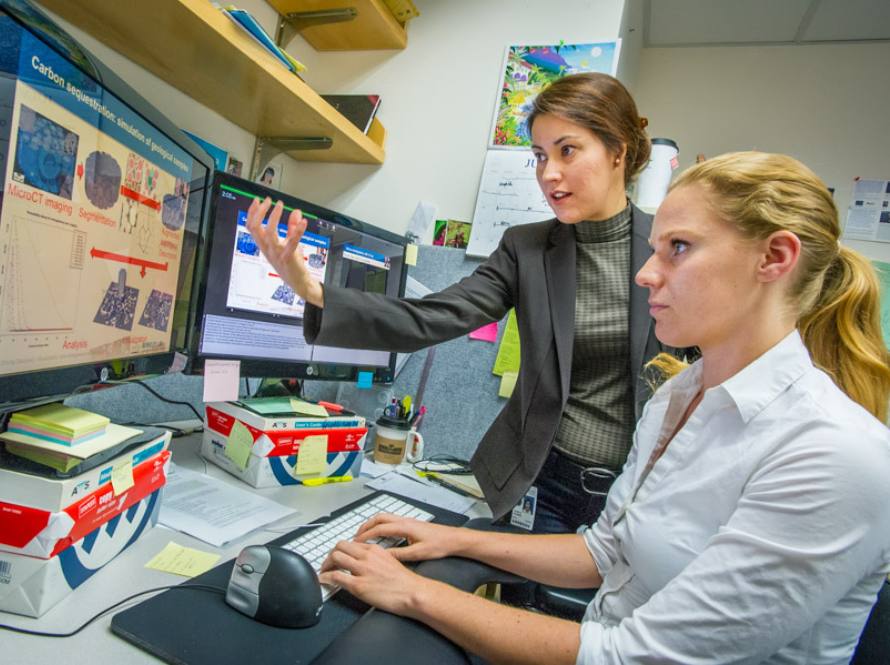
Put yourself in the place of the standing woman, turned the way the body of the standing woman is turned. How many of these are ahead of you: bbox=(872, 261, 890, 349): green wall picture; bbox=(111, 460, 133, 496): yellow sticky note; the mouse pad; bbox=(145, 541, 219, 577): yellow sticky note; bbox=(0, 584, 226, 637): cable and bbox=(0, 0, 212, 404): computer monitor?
5

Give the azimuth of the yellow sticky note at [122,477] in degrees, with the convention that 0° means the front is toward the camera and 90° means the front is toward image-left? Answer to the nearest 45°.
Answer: approximately 315°

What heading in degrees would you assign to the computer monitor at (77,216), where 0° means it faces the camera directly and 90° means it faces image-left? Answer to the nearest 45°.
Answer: approximately 315°

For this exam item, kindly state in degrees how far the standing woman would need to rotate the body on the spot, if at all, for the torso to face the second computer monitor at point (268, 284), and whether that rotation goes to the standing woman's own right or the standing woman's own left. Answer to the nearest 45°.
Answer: approximately 45° to the standing woman's own right

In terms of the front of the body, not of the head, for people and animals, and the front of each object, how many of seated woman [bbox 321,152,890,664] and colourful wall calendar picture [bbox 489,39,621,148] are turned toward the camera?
1
